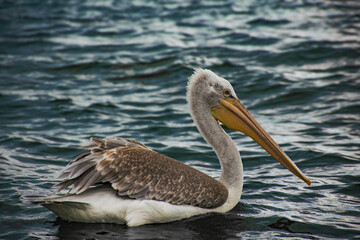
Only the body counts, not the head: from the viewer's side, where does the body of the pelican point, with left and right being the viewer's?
facing to the right of the viewer
